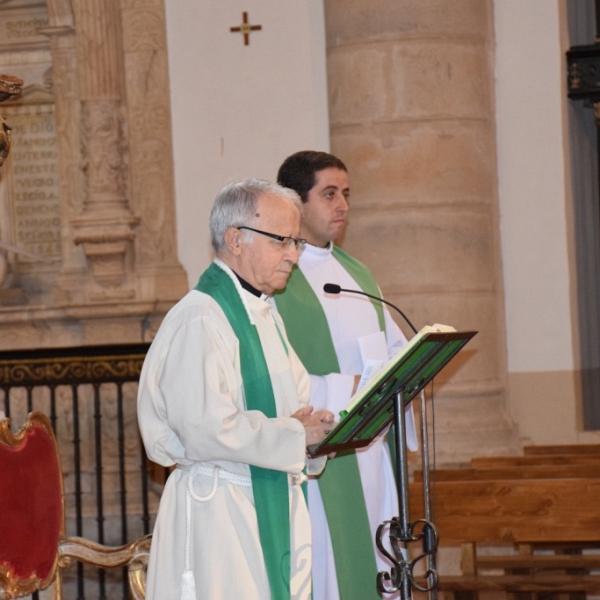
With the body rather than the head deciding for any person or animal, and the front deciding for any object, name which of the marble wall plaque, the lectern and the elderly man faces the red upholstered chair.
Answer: the marble wall plaque

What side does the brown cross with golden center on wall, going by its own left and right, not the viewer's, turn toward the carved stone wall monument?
right

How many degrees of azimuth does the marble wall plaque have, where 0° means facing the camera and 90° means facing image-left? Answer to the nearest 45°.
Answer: approximately 0°

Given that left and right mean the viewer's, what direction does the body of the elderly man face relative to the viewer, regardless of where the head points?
facing the viewer and to the right of the viewer

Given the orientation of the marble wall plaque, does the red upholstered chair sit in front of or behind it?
in front

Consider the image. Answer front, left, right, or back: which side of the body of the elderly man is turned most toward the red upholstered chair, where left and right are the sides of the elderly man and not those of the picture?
back

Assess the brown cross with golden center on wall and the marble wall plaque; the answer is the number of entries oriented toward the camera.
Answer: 2
